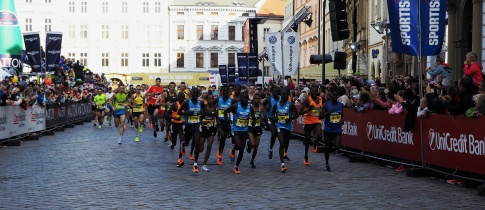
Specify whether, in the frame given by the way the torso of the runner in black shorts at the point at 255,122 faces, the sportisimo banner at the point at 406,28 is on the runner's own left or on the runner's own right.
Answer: on the runner's own left

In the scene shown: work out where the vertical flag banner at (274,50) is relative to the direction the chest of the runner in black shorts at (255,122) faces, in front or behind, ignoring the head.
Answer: behind

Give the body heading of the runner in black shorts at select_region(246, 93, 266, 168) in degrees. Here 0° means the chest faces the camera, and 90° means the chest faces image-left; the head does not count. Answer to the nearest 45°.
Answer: approximately 0°

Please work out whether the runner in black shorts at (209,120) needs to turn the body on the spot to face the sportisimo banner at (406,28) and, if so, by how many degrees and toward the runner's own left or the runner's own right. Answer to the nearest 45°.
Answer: approximately 90° to the runner's own left

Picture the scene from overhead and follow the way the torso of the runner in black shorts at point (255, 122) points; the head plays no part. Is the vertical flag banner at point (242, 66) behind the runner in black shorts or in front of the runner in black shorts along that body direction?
behind

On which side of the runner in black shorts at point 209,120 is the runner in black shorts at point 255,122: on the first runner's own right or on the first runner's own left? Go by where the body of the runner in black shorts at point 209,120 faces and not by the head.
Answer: on the first runner's own left

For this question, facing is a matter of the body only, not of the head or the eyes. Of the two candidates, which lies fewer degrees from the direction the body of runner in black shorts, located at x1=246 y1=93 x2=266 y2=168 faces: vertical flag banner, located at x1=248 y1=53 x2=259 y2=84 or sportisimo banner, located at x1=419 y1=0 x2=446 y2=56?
the sportisimo banner

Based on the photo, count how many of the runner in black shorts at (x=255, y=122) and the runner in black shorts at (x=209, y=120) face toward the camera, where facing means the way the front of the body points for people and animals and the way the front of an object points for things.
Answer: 2

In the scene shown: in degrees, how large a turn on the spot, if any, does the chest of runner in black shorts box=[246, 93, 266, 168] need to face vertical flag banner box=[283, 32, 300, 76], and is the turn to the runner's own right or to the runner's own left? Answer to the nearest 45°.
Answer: approximately 180°

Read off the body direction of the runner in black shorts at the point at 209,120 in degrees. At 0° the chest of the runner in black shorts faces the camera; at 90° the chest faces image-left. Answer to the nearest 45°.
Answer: approximately 0°
